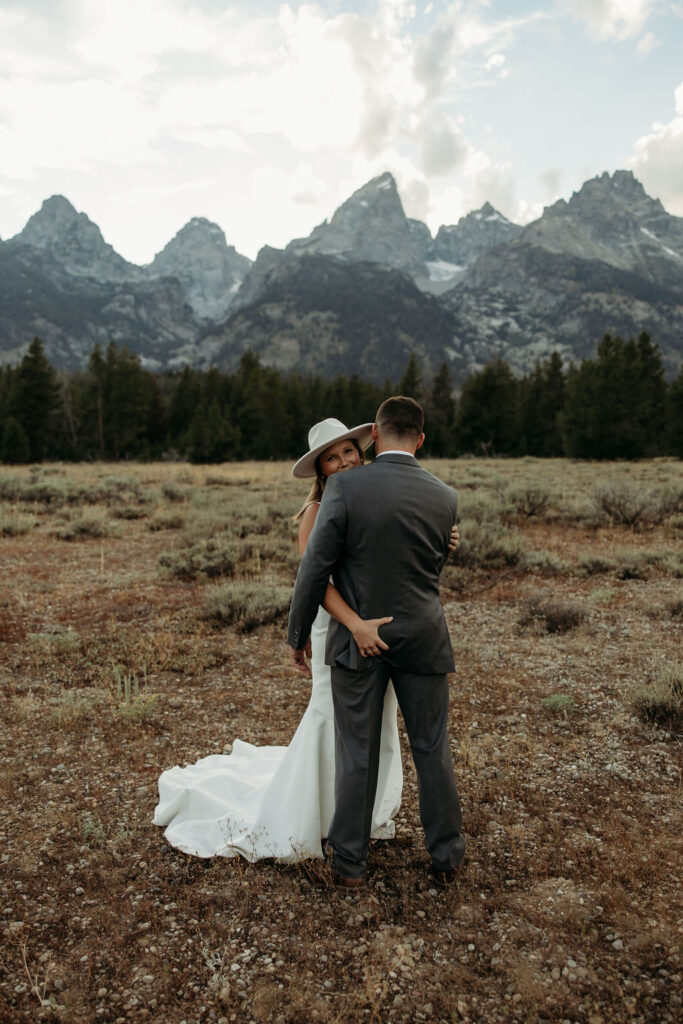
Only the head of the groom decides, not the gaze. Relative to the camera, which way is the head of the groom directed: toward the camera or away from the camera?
away from the camera

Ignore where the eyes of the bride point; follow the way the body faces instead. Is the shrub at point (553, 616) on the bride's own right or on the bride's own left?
on the bride's own left

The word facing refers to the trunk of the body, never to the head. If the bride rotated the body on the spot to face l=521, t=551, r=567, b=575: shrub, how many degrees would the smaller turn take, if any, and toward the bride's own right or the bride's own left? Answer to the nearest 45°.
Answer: approximately 180°

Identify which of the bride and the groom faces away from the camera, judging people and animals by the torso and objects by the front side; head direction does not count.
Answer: the groom

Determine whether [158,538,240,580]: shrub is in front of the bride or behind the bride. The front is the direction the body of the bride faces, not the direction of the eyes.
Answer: behind

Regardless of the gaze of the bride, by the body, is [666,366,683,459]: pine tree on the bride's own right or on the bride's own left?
on the bride's own left

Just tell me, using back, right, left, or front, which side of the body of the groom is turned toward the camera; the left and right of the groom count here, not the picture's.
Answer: back

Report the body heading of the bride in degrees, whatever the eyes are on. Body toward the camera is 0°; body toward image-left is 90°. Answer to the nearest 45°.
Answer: approximately 315°
